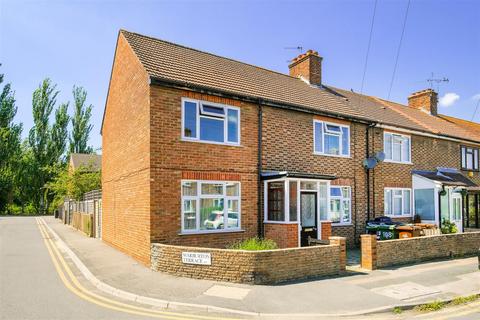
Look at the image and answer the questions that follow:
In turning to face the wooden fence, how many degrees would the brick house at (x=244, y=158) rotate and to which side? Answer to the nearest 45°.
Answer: approximately 180°

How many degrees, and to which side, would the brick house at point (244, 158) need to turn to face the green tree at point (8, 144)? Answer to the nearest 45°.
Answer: approximately 180°

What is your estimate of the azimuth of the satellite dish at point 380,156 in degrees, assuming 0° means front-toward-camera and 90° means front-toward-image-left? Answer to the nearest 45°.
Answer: approximately 315°

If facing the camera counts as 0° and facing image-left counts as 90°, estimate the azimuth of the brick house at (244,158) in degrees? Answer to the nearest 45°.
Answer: approximately 315°

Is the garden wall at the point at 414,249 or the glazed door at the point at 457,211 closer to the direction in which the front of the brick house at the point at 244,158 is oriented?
the garden wall

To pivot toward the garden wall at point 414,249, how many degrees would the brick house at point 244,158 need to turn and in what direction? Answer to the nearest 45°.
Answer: approximately 45° to its left

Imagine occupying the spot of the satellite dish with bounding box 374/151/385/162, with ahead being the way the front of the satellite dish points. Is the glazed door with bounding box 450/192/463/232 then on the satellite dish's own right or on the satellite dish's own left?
on the satellite dish's own left
